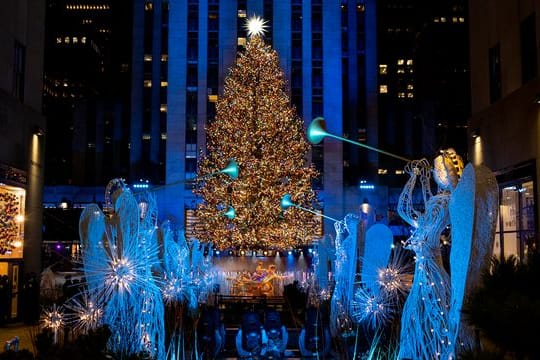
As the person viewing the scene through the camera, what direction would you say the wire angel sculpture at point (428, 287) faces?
facing to the left of the viewer

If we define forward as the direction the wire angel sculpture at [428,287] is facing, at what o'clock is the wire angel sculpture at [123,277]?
the wire angel sculpture at [123,277] is roughly at 12 o'clock from the wire angel sculpture at [428,287].

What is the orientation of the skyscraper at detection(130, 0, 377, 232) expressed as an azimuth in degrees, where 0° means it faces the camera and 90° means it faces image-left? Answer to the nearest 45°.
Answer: approximately 0°

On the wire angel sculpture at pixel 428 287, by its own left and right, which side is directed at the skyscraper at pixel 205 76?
right

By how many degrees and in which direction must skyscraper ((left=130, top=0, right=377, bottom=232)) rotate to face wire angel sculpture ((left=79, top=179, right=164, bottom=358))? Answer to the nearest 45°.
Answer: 0° — it already faces it

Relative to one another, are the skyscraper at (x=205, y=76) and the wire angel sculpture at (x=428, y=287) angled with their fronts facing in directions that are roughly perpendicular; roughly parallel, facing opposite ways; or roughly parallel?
roughly perpendicular

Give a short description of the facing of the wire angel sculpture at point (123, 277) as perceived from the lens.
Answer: facing away from the viewer and to the right of the viewer

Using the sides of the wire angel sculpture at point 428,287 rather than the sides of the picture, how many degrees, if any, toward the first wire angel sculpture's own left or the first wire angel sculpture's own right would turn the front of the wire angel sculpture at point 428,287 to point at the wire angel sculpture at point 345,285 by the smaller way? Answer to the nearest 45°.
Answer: approximately 90° to the first wire angel sculpture's own right
